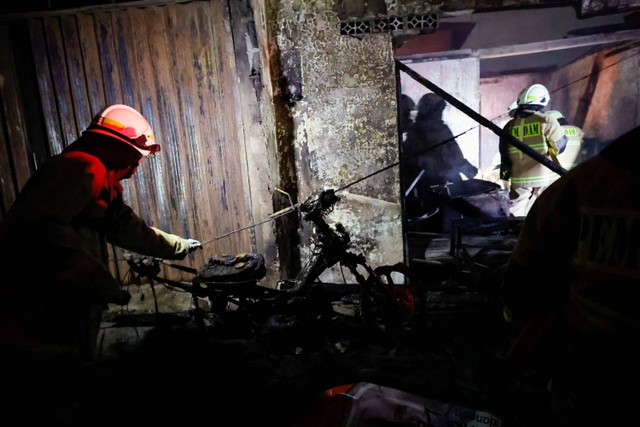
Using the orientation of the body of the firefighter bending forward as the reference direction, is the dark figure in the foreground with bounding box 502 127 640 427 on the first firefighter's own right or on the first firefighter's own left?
on the first firefighter's own right

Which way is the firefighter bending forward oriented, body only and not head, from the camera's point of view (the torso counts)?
to the viewer's right

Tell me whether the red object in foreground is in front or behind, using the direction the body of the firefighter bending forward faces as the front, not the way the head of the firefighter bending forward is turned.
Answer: in front
